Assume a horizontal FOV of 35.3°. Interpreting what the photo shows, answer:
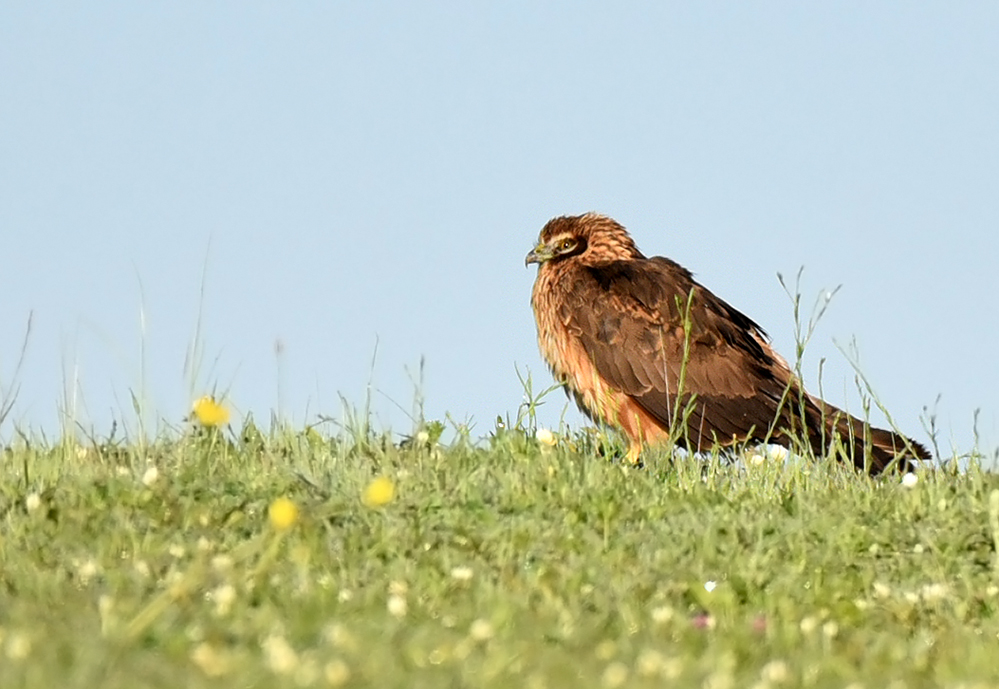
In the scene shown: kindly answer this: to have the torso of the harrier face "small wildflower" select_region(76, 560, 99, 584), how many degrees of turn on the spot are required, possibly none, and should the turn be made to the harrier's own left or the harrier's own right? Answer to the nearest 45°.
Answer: approximately 45° to the harrier's own left

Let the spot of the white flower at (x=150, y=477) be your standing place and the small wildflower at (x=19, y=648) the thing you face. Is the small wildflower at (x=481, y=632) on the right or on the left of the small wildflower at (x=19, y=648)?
left

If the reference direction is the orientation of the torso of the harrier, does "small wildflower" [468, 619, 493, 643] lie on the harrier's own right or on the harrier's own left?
on the harrier's own left

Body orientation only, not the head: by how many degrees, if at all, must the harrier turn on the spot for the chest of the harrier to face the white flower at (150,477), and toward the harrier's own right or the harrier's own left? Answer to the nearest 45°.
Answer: approximately 45° to the harrier's own left

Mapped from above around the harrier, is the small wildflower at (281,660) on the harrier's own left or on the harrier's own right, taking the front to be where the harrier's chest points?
on the harrier's own left

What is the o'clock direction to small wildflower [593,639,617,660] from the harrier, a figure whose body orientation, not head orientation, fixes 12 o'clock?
The small wildflower is roughly at 9 o'clock from the harrier.

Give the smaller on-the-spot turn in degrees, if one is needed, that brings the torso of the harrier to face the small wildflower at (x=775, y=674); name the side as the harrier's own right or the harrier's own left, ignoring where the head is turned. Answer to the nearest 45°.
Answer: approximately 90° to the harrier's own left

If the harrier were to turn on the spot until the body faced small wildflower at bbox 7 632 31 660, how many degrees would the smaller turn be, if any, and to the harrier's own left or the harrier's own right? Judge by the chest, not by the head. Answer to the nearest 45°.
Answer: approximately 90° to the harrier's own left

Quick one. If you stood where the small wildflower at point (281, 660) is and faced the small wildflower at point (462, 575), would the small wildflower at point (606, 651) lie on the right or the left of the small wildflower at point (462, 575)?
right

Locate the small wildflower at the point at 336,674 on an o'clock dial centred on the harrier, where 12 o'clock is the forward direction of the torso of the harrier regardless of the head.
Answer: The small wildflower is roughly at 9 o'clock from the harrier.

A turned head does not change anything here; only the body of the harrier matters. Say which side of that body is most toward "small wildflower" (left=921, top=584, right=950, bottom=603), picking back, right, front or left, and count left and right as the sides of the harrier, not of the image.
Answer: left

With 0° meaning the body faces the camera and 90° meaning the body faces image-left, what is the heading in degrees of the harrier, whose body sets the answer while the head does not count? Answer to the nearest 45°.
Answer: approximately 90°
